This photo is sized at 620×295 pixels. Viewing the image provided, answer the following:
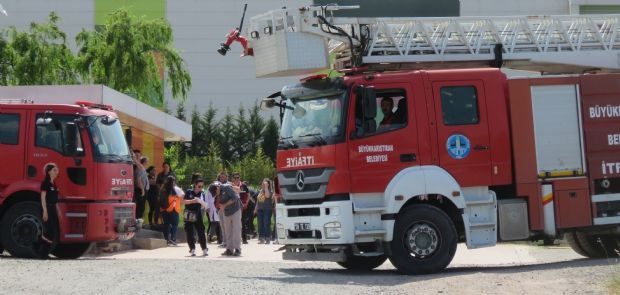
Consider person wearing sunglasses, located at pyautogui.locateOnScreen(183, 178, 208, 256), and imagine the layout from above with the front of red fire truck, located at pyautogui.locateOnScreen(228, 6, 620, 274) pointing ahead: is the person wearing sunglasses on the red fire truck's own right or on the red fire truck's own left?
on the red fire truck's own right

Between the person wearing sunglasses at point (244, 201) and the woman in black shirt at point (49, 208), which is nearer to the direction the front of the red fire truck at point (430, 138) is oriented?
the woman in black shirt

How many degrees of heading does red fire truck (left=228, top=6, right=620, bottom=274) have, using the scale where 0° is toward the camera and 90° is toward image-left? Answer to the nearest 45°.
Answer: approximately 45°

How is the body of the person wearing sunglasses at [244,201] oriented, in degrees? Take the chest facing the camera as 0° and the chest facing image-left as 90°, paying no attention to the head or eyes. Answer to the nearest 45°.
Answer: approximately 45°

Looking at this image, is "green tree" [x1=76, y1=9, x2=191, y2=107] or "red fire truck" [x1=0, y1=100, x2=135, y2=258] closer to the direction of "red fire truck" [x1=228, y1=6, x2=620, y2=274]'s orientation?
the red fire truck

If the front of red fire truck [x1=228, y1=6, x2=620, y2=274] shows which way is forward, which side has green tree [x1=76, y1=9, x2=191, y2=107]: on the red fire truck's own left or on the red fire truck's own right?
on the red fire truck's own right

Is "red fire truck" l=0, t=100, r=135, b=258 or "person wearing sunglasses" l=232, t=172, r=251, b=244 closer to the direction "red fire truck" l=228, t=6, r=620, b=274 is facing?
the red fire truck
